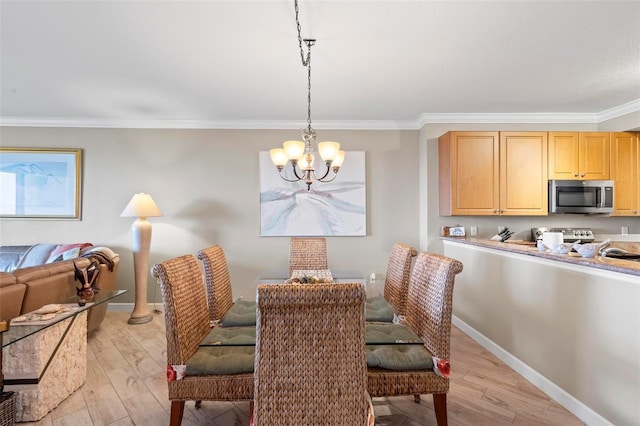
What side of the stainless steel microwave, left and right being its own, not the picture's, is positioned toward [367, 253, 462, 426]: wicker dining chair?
front

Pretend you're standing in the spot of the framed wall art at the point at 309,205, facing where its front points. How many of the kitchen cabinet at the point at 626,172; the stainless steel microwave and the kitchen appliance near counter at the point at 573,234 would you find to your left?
3

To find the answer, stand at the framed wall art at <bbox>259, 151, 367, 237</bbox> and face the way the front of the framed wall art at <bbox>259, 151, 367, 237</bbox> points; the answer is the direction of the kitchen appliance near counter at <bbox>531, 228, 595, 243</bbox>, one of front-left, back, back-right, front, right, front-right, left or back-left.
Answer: left

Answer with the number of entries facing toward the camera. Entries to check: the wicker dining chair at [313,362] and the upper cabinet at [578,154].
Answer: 1

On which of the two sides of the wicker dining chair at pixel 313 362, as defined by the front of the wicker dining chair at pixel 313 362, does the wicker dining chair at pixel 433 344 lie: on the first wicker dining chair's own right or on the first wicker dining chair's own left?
on the first wicker dining chair's own right

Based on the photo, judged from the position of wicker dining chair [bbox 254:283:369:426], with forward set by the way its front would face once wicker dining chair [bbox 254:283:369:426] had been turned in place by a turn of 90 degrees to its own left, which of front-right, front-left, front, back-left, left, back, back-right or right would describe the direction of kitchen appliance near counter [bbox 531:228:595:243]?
back-right

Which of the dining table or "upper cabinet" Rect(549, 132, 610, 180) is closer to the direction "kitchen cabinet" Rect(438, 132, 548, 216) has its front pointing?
the dining table

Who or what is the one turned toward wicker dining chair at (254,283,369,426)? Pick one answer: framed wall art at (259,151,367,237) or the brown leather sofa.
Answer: the framed wall art

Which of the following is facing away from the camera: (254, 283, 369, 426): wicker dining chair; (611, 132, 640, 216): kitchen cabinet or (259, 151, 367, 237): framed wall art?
the wicker dining chair

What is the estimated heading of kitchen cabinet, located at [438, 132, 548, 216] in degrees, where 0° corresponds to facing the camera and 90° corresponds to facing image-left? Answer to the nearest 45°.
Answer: approximately 0°

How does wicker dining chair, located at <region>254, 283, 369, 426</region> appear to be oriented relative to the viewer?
away from the camera
